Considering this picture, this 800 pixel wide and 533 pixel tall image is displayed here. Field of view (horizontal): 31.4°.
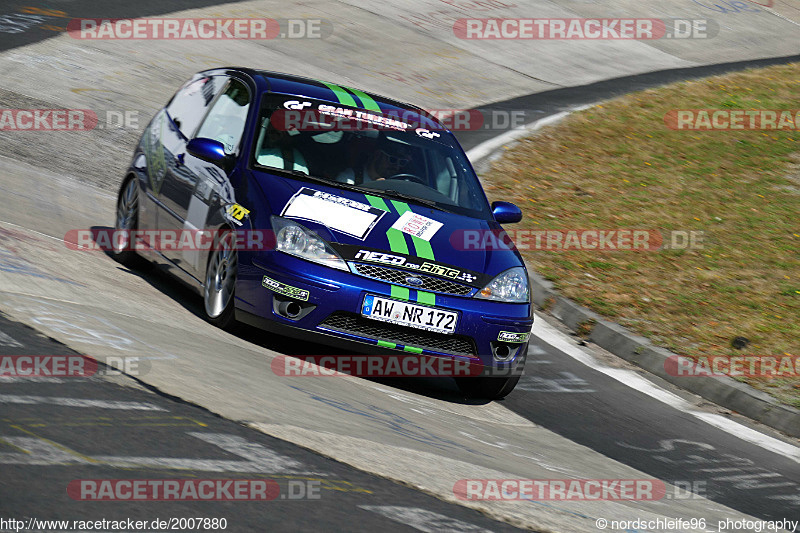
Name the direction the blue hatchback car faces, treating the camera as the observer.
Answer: facing the viewer and to the right of the viewer

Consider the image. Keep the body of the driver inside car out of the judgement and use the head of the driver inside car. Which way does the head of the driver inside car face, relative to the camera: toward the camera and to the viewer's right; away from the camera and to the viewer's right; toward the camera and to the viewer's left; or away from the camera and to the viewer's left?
toward the camera and to the viewer's right
